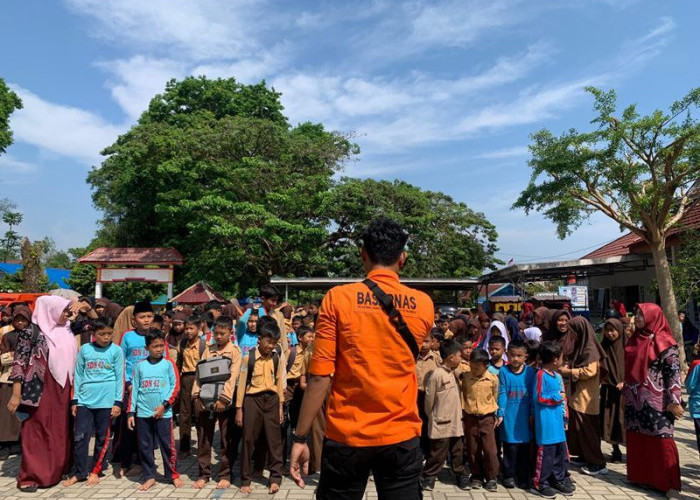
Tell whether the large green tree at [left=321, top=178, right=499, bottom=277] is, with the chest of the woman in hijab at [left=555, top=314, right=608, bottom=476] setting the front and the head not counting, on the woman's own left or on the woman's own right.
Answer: on the woman's own right

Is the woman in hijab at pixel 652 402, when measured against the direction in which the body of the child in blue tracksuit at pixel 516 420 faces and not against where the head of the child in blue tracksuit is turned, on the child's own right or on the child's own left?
on the child's own left

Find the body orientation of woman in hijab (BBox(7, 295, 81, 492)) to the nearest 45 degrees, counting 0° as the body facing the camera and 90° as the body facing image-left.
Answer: approximately 315°

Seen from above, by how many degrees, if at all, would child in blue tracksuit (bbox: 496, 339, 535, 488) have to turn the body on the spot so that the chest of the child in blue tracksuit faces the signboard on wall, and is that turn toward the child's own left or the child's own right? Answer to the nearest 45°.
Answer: approximately 180°

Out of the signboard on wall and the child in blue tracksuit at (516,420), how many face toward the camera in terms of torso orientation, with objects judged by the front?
2

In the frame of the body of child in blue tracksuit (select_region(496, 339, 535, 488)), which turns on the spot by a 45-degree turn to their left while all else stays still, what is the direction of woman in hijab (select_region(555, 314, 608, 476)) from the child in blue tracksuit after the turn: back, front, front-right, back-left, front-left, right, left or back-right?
left

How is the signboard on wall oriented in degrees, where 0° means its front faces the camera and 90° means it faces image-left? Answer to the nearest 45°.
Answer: approximately 0°

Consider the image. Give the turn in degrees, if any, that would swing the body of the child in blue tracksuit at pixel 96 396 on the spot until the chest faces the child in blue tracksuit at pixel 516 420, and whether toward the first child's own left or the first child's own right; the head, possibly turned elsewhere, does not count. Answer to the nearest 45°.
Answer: approximately 45° to the first child's own left
